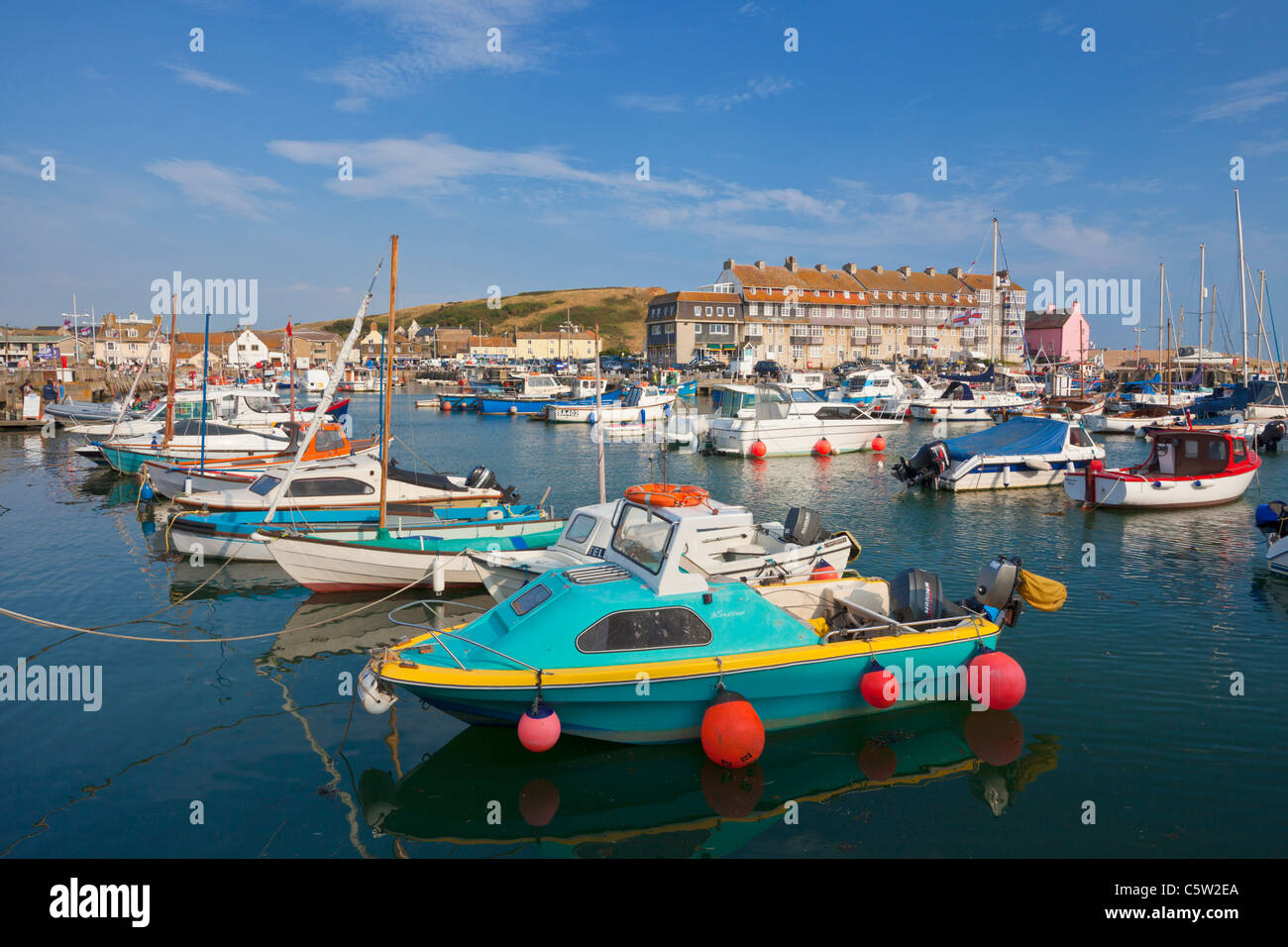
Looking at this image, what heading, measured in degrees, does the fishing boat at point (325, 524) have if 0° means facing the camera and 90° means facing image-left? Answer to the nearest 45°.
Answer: approximately 90°

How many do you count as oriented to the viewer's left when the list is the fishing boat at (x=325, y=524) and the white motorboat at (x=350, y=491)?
2

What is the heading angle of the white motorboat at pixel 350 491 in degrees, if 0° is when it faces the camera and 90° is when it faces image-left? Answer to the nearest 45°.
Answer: approximately 90°

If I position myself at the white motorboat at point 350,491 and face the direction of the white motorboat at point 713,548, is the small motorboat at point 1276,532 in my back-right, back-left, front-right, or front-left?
front-left

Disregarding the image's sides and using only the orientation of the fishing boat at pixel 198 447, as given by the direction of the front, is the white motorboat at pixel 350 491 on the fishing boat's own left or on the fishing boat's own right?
on the fishing boat's own left

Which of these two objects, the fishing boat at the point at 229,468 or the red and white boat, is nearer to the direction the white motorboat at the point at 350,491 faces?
the fishing boat

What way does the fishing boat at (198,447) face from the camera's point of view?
to the viewer's left
